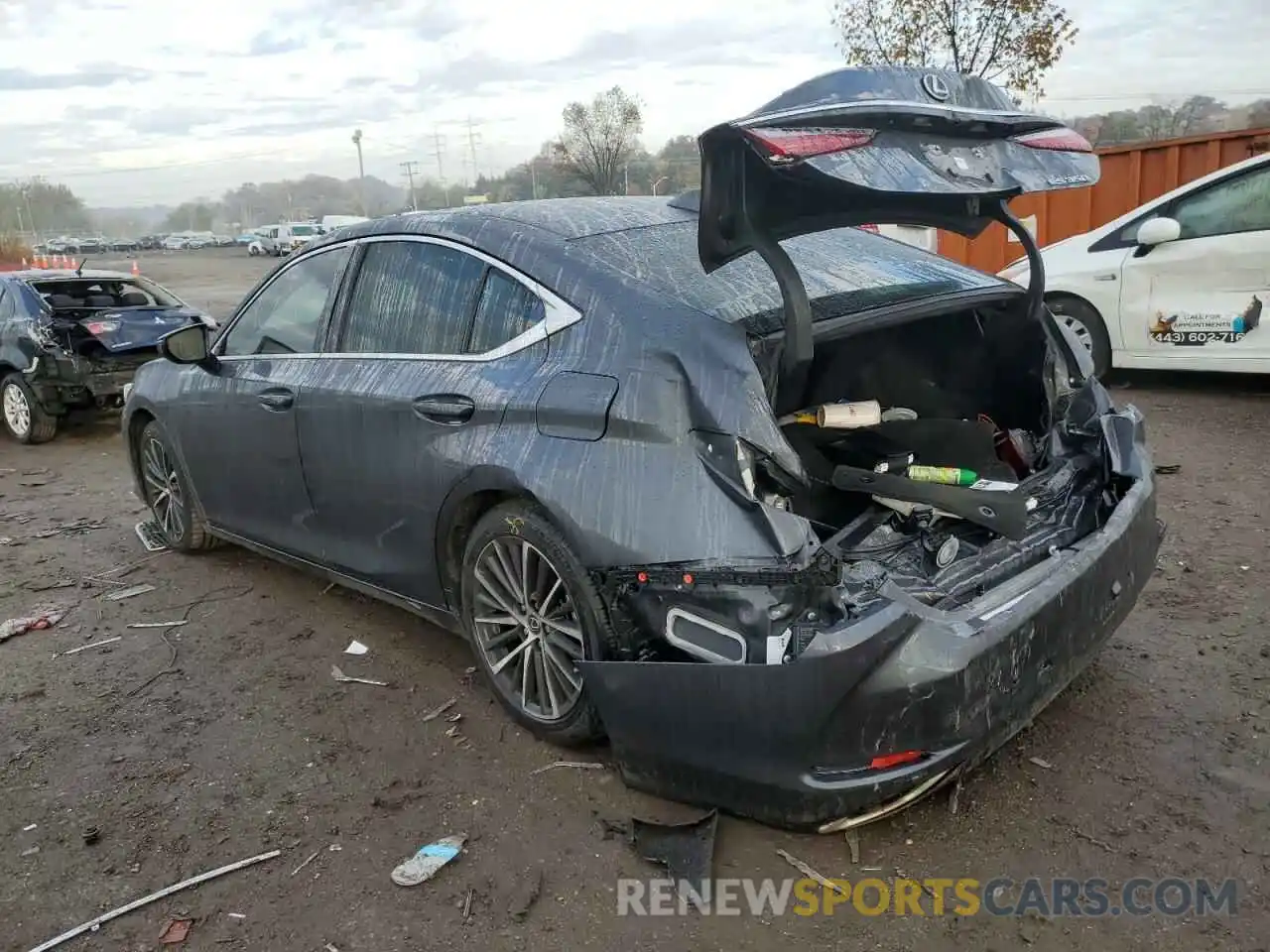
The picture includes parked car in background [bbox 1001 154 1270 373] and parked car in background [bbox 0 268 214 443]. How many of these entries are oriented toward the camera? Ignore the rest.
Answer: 0

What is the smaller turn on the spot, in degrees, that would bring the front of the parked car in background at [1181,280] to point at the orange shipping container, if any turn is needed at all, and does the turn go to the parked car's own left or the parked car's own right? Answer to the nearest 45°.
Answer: approximately 90° to the parked car's own right

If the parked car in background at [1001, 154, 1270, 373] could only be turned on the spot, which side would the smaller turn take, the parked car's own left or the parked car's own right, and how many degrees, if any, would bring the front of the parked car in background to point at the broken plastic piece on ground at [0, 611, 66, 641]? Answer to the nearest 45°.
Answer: approximately 45° to the parked car's own left

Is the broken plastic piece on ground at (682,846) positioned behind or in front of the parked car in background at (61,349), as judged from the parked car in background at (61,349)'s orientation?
behind

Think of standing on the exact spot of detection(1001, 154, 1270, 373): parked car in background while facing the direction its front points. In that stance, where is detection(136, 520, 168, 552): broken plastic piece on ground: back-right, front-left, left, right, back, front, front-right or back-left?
front-left

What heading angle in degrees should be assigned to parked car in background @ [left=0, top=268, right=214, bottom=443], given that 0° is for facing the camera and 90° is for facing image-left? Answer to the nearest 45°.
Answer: approximately 135°

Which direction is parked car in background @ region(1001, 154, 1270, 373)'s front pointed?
to the viewer's left

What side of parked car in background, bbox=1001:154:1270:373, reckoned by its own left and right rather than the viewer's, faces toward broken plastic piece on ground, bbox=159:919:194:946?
left

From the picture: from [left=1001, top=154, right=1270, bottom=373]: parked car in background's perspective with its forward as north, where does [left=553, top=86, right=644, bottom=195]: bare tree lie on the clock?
The bare tree is roughly at 2 o'clock from the parked car in background.

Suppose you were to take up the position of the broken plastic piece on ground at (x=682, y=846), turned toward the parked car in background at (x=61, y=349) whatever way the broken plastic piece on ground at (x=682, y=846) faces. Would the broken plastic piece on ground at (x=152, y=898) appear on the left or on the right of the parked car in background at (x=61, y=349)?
left

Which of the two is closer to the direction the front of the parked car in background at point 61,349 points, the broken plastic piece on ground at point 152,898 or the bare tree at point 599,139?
the bare tree
